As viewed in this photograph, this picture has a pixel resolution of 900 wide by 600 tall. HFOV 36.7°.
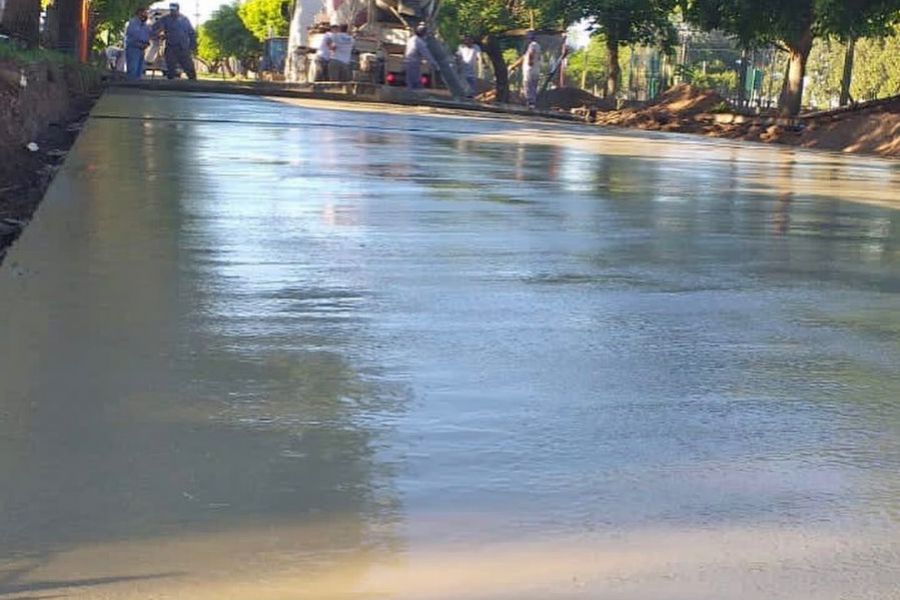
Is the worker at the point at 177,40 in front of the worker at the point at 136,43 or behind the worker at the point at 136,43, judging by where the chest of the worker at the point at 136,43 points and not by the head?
in front

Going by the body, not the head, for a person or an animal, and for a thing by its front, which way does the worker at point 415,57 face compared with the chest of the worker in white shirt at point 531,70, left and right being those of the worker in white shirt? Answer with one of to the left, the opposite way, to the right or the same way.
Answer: the opposite way

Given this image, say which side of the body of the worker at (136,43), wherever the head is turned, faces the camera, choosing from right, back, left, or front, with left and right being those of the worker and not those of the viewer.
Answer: right

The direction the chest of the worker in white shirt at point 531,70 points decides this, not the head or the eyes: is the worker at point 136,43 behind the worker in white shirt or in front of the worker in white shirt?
in front

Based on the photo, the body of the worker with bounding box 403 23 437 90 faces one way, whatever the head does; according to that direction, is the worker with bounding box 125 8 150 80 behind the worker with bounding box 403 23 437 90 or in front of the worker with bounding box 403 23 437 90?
behind
